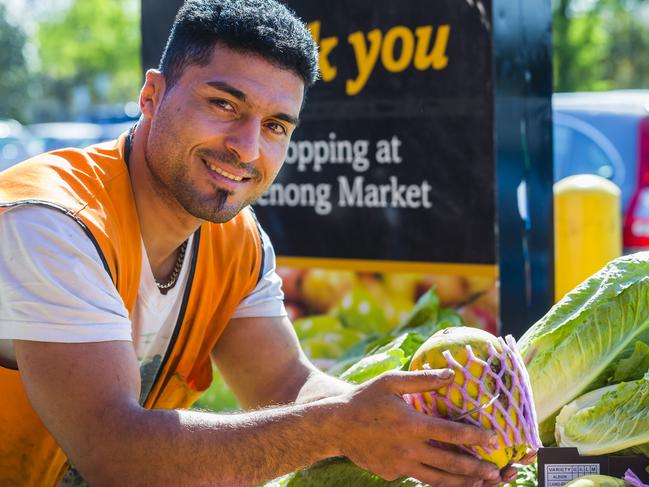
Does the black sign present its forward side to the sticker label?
yes

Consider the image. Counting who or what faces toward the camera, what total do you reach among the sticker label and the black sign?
2

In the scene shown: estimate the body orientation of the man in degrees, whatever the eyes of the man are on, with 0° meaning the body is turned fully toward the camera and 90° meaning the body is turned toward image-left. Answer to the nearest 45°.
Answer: approximately 315°

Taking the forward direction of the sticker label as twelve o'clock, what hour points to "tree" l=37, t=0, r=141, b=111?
The tree is roughly at 5 o'clock from the sticker label.

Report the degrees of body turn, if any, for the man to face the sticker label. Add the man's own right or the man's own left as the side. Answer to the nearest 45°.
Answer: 0° — they already face it

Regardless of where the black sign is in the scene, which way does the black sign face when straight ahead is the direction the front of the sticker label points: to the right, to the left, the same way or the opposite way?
the same way

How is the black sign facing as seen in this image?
toward the camera

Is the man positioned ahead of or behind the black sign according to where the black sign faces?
ahead

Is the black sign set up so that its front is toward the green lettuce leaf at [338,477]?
yes

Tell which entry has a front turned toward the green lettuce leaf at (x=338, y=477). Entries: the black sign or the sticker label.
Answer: the black sign

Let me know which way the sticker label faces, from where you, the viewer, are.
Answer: facing the viewer

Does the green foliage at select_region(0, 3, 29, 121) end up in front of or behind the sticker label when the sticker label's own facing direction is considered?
behind

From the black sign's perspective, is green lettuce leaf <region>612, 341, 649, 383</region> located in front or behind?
in front

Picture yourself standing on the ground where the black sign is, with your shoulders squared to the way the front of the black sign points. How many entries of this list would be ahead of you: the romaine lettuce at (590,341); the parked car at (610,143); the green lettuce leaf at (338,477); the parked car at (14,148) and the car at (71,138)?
2

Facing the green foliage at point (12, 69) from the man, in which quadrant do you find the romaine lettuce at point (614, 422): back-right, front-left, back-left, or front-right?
back-right
